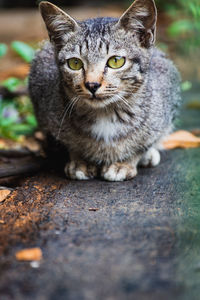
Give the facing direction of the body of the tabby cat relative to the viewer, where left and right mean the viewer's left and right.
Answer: facing the viewer

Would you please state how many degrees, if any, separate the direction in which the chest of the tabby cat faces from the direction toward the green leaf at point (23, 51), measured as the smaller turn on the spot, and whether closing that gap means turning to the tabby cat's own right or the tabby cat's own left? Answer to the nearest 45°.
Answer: approximately 135° to the tabby cat's own right

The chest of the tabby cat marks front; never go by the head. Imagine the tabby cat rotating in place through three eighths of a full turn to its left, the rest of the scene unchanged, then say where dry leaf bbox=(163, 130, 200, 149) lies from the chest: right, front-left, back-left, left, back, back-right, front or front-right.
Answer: front

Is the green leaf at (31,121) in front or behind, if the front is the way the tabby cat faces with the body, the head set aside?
behind

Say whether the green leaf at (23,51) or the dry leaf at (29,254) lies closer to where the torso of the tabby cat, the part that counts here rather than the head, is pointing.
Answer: the dry leaf

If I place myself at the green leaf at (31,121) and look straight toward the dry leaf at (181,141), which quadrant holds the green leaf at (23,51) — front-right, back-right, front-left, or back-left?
back-left

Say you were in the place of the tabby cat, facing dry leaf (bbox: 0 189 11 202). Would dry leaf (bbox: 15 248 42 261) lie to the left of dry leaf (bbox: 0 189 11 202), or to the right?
left

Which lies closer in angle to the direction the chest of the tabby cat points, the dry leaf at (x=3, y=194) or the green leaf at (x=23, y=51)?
the dry leaf

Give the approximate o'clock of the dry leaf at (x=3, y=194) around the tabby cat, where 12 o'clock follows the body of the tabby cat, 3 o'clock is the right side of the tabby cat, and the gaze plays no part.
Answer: The dry leaf is roughly at 2 o'clock from the tabby cat.

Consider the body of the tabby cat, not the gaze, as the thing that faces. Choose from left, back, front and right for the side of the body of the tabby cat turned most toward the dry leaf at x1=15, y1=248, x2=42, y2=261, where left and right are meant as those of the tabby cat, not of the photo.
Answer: front
